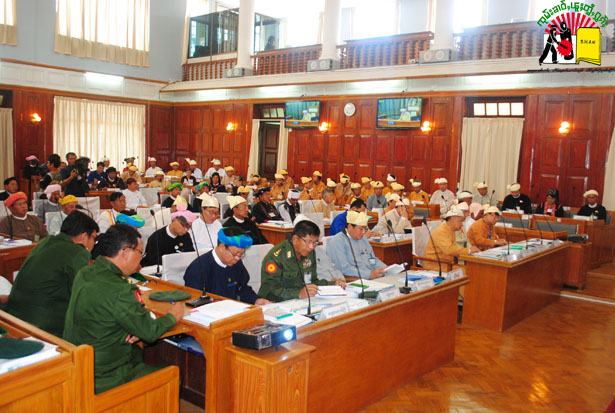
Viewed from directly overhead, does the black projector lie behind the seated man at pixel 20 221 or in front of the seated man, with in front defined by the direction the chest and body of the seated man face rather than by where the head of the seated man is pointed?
in front

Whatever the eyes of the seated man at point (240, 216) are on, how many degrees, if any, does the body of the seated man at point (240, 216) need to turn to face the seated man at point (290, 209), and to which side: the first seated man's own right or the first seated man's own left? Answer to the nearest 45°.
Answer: approximately 135° to the first seated man's own left

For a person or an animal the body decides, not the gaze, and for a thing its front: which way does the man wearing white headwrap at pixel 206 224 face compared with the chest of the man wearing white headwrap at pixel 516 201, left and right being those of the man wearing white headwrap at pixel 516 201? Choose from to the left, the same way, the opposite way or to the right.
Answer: to the left

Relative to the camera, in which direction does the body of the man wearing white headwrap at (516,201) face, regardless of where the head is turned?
toward the camera

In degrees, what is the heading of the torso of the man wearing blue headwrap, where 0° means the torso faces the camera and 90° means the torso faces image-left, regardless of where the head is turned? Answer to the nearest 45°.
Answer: approximately 315°

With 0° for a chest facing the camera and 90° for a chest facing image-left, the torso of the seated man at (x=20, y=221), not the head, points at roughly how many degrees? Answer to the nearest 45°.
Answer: approximately 315°

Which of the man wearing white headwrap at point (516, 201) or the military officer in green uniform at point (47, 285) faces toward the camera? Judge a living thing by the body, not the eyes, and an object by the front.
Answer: the man wearing white headwrap

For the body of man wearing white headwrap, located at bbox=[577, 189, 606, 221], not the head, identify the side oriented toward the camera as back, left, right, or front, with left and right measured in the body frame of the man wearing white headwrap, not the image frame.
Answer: front

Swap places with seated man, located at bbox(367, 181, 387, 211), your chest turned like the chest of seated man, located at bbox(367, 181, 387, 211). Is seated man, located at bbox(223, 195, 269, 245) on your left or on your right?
on your right

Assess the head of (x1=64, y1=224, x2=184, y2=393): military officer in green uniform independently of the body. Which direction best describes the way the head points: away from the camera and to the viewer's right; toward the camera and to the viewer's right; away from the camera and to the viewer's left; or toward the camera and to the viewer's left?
away from the camera and to the viewer's right

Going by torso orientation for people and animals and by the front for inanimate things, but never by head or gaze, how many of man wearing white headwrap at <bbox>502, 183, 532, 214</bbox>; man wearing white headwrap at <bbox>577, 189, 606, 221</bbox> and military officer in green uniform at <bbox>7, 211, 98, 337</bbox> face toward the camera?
2

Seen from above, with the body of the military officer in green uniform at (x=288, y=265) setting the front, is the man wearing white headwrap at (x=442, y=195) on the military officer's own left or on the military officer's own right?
on the military officer's own left

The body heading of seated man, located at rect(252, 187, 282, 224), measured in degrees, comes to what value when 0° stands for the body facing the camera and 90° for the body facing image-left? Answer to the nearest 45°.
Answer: approximately 315°
